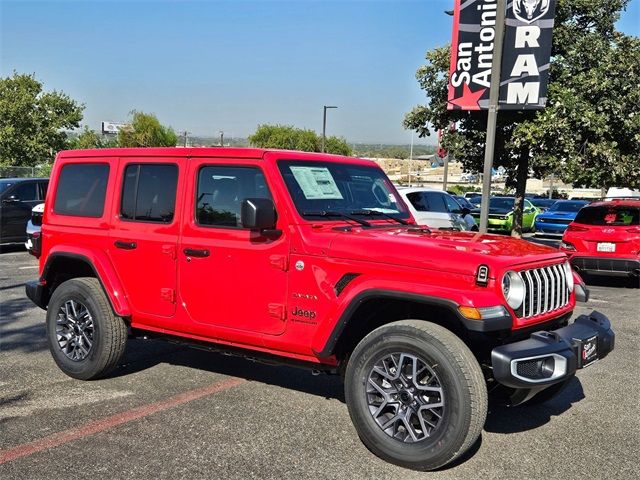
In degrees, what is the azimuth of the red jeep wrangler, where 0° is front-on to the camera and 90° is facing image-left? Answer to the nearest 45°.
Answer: approximately 315°

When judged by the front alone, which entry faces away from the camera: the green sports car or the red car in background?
the red car in background

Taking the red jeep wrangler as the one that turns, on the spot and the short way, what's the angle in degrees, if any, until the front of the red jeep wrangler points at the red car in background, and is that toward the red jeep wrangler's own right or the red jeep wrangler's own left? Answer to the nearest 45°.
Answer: approximately 90° to the red jeep wrangler's own left

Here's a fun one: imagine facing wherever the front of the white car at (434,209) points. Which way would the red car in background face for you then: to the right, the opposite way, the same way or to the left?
to the left

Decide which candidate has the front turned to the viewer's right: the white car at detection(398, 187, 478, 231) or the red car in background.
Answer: the white car

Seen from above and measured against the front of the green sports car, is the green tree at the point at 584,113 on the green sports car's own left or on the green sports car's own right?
on the green sports car's own left

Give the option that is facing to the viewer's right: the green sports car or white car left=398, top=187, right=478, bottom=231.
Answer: the white car

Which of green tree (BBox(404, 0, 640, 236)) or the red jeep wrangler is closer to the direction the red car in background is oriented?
the green tree

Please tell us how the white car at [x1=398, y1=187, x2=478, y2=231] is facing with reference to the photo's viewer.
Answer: facing to the right of the viewer

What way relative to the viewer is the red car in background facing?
away from the camera

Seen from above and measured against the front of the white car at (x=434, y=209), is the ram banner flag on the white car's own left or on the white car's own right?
on the white car's own right
